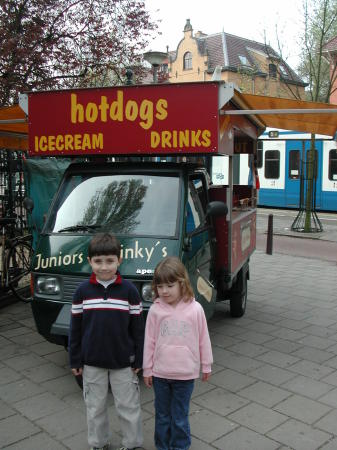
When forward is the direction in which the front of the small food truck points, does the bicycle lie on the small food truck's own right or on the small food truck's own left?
on the small food truck's own right

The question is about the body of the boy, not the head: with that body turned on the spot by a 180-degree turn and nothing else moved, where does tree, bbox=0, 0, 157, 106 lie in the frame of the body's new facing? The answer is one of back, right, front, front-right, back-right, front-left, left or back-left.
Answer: front

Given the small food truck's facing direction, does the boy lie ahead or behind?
ahead

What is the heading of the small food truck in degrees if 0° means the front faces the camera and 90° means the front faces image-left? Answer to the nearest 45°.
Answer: approximately 45°

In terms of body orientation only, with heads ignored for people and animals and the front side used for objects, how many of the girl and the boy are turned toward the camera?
2

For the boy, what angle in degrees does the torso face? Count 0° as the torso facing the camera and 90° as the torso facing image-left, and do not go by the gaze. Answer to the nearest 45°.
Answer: approximately 0°

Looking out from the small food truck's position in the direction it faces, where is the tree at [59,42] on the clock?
The tree is roughly at 4 o'clock from the small food truck.

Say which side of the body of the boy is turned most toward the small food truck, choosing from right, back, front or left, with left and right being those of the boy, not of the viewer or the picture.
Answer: back
